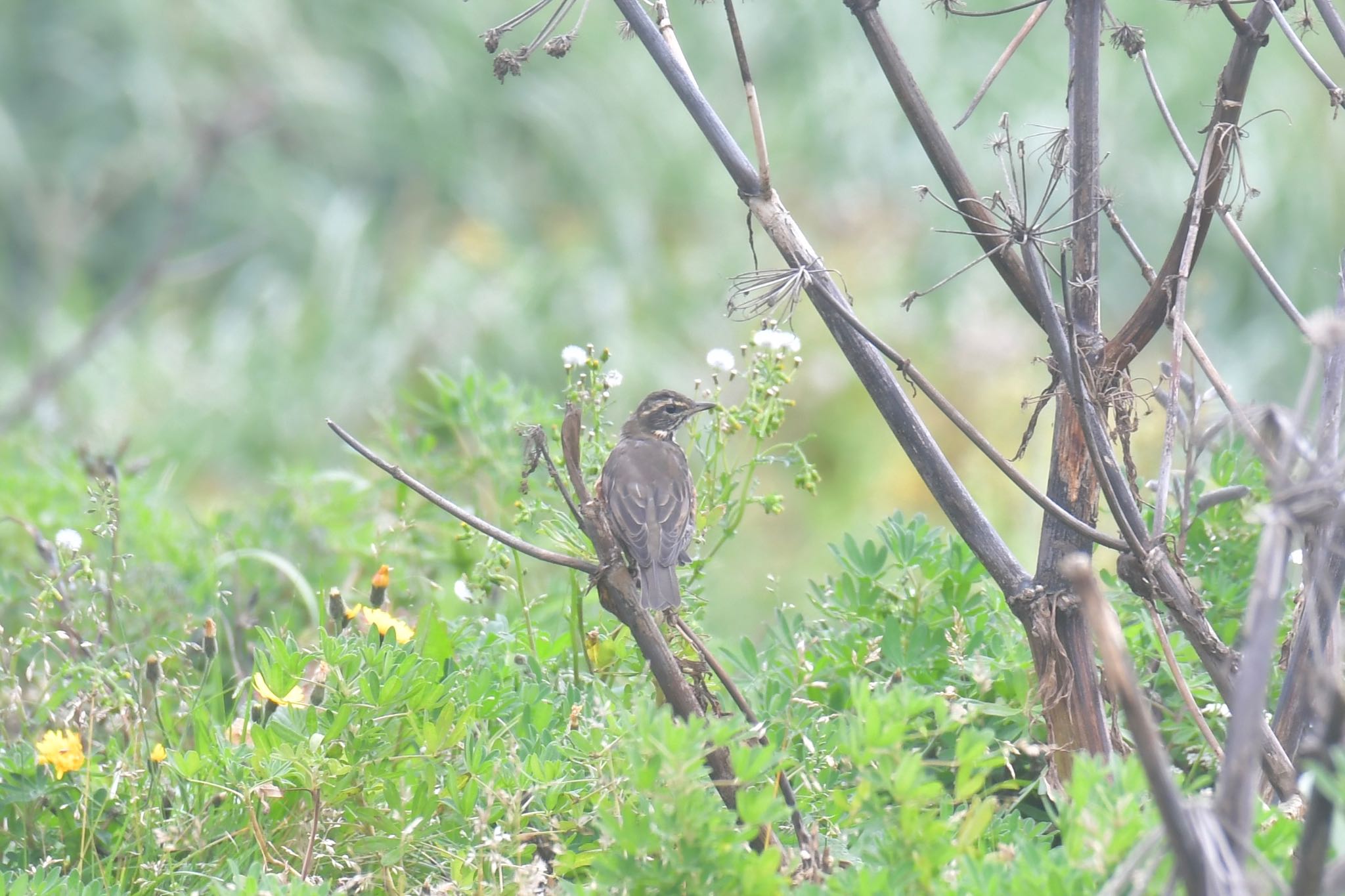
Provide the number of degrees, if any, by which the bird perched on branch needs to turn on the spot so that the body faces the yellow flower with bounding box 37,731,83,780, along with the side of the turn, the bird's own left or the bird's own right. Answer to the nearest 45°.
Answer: approximately 135° to the bird's own left

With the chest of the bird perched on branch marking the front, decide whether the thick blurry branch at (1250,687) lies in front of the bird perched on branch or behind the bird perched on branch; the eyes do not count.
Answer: behind

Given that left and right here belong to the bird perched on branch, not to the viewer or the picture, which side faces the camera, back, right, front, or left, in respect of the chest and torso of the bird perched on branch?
back
